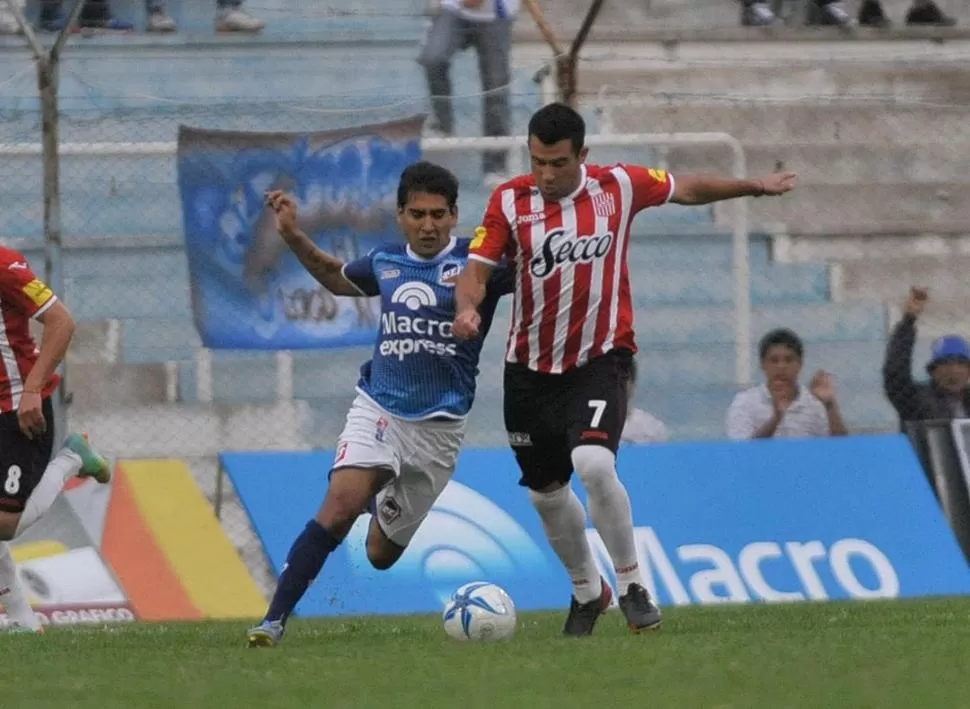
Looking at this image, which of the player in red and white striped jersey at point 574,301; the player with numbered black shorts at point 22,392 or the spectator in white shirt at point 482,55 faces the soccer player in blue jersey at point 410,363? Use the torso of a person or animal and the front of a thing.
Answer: the spectator in white shirt

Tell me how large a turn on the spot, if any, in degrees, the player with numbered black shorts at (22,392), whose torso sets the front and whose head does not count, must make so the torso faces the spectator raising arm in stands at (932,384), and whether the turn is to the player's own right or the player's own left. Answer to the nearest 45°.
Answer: approximately 135° to the player's own left

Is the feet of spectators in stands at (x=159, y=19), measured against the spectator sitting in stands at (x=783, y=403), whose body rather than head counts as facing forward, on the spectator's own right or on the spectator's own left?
on the spectator's own right

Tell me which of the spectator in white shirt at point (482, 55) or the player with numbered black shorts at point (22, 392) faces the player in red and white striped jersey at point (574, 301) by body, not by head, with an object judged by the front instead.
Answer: the spectator in white shirt

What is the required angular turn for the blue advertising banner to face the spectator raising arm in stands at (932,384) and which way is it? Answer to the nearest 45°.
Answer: approximately 135° to its left

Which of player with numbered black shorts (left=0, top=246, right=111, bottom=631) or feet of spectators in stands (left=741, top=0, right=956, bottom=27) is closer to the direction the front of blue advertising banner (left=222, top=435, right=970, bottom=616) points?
the player with numbered black shorts

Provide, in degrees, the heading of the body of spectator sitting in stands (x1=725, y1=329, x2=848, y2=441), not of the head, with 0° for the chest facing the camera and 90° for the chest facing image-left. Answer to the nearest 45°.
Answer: approximately 0°

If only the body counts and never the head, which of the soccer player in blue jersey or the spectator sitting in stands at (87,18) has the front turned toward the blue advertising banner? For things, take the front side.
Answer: the spectator sitting in stands

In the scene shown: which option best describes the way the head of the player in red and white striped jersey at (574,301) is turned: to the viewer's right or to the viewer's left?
to the viewer's left

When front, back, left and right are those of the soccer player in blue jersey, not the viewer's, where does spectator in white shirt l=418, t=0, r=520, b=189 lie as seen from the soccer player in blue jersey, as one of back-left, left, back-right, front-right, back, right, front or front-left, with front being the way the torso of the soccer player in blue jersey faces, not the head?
back

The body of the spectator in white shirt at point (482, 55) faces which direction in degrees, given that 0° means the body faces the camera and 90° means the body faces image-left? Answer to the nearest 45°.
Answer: approximately 0°
